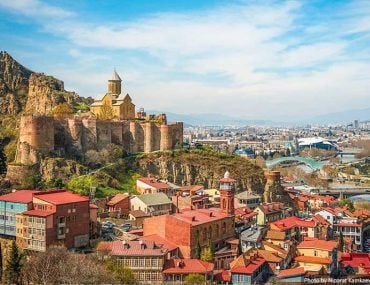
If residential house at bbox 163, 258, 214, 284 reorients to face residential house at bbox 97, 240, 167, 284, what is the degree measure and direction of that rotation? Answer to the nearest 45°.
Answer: approximately 90° to its right

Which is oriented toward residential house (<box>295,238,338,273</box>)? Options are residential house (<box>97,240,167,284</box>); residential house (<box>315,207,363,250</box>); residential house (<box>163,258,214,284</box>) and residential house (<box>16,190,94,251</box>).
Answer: residential house (<box>315,207,363,250</box>)

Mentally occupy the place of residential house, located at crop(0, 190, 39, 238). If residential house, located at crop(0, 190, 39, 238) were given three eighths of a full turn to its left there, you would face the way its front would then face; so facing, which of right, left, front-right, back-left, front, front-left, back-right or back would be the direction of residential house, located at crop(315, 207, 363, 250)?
front-right

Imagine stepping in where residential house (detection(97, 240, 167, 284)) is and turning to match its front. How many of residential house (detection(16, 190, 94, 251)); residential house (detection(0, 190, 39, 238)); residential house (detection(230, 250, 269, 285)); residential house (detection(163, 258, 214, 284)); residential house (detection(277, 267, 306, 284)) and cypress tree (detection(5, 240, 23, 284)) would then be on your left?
3

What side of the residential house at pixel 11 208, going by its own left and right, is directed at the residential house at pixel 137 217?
left

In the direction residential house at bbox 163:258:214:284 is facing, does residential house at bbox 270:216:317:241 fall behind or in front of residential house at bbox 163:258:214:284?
behind

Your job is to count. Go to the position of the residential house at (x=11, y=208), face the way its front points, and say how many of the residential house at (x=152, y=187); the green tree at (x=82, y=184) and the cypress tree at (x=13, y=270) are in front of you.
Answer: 1

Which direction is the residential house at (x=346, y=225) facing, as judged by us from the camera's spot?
facing the viewer

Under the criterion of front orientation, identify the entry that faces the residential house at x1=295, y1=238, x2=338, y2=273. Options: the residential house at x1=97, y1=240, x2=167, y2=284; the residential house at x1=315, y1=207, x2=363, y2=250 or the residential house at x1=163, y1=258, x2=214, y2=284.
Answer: the residential house at x1=315, y1=207, x2=363, y2=250

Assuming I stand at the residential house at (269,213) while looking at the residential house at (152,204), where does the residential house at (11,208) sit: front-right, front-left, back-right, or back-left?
front-left

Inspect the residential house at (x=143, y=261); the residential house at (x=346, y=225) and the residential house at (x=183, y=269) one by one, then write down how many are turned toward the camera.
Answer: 3

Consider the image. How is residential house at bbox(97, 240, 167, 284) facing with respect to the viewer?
toward the camera

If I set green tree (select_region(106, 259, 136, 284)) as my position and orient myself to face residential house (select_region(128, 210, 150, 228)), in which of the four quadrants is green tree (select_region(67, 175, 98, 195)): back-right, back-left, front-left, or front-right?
front-left

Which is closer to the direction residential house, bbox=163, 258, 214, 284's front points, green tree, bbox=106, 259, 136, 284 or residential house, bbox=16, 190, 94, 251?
the green tree
